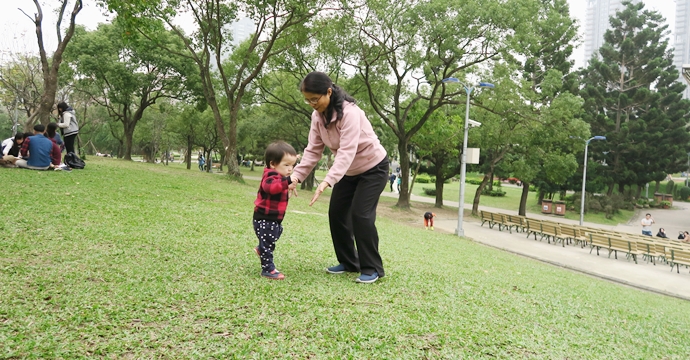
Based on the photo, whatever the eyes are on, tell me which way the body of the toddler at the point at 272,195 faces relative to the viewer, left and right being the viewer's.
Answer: facing to the right of the viewer

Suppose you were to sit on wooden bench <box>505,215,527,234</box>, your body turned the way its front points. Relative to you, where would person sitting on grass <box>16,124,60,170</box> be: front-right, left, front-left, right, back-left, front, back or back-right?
back

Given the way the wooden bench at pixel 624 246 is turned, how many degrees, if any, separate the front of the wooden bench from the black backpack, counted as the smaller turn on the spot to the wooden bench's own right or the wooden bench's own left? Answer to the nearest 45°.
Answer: approximately 180°

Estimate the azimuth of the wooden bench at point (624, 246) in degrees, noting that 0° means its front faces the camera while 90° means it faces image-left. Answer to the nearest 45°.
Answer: approximately 225°

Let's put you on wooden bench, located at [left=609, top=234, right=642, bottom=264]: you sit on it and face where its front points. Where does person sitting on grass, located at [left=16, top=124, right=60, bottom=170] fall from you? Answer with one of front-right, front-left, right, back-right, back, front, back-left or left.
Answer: back

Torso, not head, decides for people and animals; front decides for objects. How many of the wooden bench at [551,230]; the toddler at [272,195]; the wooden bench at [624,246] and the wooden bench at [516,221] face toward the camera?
0

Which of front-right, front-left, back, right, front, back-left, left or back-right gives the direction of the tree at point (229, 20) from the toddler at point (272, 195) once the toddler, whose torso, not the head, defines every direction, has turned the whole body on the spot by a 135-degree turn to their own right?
back-right

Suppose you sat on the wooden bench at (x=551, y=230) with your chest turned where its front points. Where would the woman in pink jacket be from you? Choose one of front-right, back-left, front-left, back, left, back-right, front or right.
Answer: back-right

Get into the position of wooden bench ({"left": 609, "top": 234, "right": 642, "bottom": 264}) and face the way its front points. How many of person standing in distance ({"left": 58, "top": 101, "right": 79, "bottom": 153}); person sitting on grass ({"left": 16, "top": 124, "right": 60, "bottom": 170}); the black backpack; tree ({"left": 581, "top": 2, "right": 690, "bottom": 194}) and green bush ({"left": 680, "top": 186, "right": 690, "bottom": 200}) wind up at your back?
3

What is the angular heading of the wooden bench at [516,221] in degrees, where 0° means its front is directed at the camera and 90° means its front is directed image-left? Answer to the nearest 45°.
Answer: approximately 225°

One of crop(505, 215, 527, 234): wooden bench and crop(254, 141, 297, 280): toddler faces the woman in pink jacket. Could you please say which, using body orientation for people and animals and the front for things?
the toddler

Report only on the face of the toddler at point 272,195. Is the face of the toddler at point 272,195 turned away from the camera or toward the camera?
toward the camera
